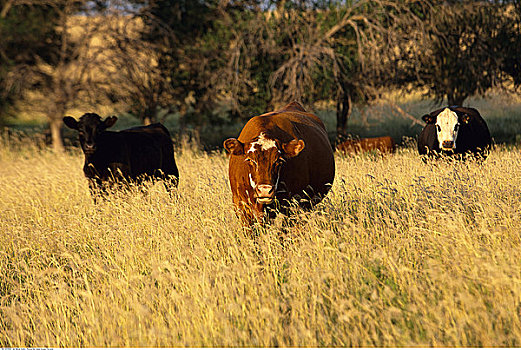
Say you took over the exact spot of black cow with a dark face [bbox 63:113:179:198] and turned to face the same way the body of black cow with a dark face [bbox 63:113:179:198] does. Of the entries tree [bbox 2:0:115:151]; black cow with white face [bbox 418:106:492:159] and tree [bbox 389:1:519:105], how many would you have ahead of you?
0

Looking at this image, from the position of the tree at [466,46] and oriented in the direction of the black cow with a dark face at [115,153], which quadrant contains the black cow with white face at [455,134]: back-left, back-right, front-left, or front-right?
front-left

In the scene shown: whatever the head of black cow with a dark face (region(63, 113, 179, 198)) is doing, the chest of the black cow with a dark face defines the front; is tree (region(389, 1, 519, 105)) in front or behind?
behind

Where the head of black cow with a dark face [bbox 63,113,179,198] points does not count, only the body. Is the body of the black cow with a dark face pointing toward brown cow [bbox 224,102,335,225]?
no

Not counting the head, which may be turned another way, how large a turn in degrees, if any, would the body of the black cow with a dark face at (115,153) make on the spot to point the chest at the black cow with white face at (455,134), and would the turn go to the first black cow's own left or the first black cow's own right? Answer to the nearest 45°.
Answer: approximately 135° to the first black cow's own left

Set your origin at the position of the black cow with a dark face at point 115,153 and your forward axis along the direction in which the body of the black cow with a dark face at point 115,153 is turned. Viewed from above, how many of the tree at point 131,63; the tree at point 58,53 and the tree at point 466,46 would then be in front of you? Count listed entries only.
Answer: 0

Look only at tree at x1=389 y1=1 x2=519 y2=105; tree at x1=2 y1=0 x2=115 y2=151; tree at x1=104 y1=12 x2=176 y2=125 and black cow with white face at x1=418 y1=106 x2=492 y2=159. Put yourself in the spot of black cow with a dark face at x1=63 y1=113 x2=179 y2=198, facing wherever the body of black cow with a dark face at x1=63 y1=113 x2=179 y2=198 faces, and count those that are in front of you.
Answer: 0

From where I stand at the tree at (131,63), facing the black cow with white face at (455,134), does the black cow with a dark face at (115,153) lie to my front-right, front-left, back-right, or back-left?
front-right

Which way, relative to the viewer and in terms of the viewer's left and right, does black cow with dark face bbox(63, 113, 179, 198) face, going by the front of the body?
facing the viewer and to the left of the viewer

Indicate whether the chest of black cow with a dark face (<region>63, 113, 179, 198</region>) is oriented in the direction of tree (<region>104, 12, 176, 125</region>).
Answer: no

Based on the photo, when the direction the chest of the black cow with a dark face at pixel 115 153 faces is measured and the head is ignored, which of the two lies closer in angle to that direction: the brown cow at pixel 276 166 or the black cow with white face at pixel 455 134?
the brown cow

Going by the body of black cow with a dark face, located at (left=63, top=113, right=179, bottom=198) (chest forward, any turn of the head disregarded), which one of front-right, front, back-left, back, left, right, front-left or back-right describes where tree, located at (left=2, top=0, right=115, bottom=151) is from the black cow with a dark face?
back-right

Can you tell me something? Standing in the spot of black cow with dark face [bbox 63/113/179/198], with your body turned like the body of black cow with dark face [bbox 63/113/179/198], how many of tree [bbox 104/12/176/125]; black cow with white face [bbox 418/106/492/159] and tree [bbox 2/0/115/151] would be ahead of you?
0
